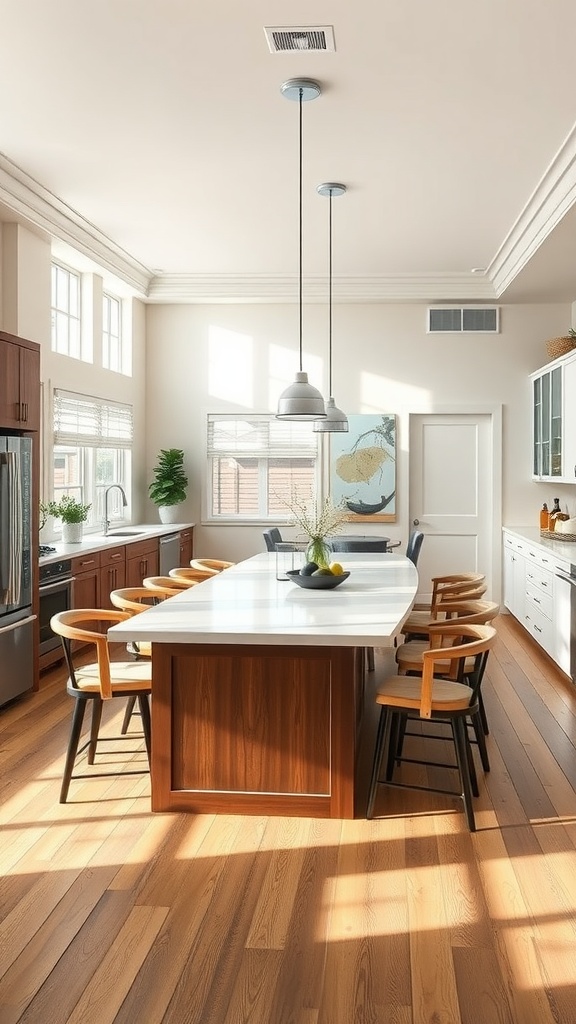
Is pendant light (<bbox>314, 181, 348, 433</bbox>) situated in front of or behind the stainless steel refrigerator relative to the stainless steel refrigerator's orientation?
in front

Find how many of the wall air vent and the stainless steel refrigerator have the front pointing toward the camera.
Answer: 1

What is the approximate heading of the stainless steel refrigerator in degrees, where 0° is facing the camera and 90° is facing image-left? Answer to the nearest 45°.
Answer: approximately 270°

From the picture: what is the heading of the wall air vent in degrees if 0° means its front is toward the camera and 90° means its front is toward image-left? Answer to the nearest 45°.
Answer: approximately 0°

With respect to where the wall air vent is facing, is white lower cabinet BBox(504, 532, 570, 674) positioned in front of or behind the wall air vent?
in front

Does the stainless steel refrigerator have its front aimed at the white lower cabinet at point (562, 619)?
yes

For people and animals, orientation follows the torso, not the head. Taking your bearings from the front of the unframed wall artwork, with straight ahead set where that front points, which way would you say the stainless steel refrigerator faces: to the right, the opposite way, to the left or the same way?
to the left

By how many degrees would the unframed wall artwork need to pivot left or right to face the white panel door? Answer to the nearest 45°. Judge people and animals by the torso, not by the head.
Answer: approximately 90° to its left

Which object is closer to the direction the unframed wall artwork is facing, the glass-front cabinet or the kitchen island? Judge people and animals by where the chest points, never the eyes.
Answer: the kitchen island

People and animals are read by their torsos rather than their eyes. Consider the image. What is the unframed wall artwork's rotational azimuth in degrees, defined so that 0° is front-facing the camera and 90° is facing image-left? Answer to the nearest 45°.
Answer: approximately 0°

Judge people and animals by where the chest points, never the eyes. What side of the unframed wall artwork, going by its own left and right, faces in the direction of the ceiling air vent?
front
